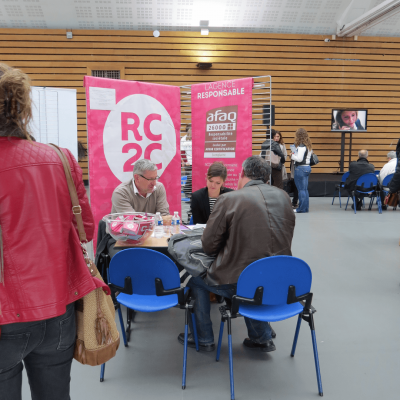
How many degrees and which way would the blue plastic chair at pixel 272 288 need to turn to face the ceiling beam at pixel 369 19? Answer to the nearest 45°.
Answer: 0° — it already faces it

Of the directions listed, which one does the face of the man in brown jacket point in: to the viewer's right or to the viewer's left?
to the viewer's left

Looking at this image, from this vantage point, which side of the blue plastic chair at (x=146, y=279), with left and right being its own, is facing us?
back

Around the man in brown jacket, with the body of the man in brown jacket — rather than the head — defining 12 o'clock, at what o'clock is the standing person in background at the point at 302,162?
The standing person in background is roughly at 2 o'clock from the man in brown jacket.

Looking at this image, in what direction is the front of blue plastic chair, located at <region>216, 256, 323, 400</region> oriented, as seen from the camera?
facing away from the viewer

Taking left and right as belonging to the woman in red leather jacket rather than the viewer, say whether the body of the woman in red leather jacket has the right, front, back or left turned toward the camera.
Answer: back

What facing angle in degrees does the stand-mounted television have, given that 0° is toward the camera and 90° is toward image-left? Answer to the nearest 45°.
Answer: approximately 0°

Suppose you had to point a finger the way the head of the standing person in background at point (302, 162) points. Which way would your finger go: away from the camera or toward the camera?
away from the camera

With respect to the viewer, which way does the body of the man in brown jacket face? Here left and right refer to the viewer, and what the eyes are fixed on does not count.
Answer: facing away from the viewer and to the left of the viewer
